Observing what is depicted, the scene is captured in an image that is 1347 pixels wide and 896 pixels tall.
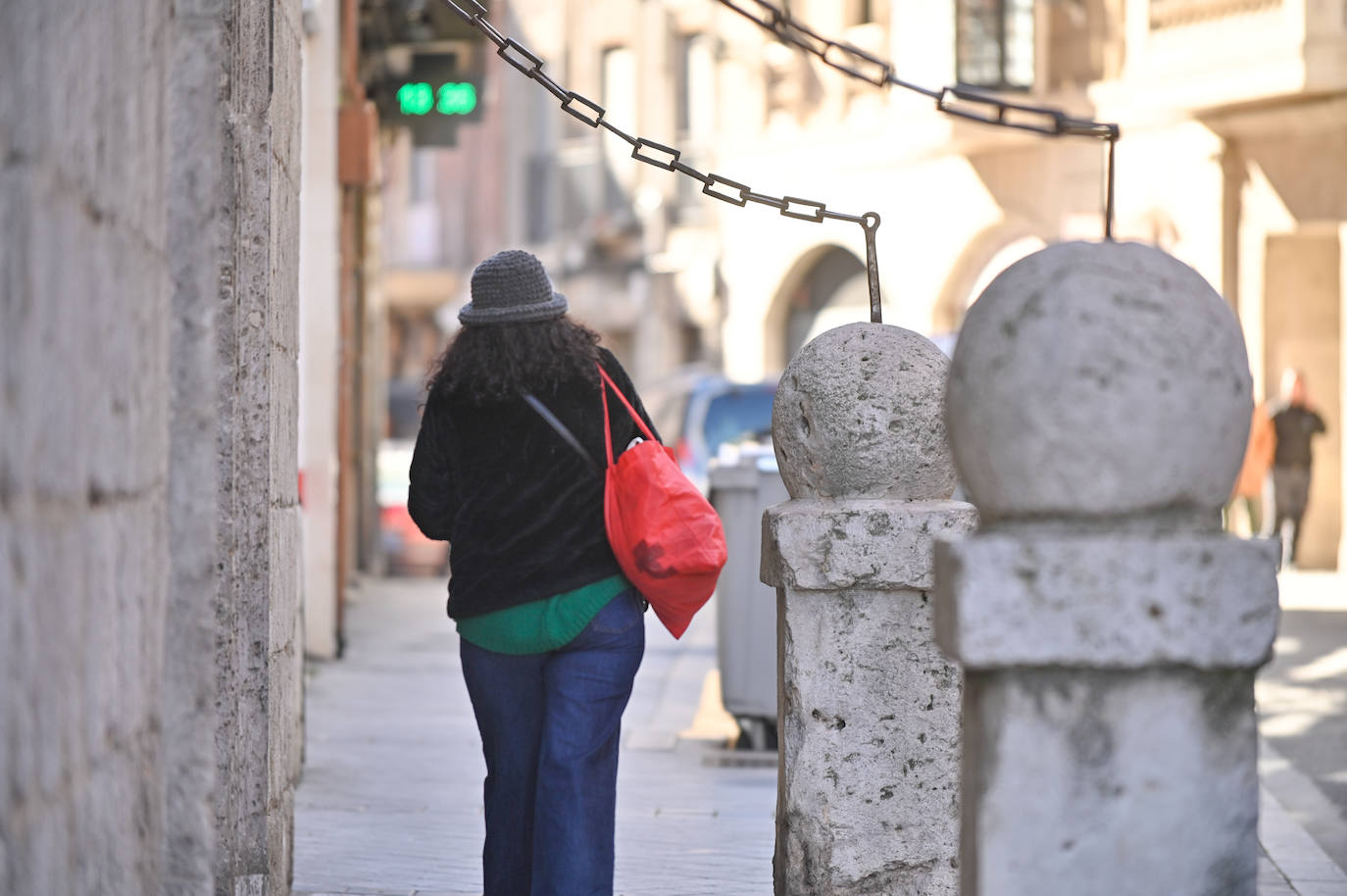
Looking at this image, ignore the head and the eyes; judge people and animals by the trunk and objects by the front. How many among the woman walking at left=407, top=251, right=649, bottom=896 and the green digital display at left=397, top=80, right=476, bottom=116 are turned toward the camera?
1

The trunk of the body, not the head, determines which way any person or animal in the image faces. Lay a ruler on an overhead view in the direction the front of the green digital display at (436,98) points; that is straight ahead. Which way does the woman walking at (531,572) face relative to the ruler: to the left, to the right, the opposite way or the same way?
the opposite way

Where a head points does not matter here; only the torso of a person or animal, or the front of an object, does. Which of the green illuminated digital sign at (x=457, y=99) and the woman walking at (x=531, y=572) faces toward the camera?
the green illuminated digital sign

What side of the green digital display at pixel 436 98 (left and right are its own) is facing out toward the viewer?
front

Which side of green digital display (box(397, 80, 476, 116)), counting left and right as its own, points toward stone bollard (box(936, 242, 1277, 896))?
front

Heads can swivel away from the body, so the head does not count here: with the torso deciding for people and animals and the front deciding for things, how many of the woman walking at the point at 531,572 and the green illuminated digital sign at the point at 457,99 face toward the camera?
1

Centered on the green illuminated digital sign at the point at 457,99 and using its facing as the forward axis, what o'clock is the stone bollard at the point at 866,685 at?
The stone bollard is roughly at 12 o'clock from the green illuminated digital sign.

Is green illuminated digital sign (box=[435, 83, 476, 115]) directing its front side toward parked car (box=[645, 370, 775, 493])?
no

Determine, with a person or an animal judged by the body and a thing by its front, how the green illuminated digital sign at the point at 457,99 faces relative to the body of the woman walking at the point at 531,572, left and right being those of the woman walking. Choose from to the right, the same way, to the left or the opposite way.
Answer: the opposite way

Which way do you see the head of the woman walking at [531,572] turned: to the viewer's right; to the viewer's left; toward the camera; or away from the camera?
away from the camera

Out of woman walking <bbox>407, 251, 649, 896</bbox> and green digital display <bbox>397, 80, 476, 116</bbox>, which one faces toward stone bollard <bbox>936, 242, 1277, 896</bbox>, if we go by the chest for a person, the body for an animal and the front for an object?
the green digital display

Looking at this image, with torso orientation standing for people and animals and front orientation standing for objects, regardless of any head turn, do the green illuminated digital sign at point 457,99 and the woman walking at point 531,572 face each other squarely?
yes

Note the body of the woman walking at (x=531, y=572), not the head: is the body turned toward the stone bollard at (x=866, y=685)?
no

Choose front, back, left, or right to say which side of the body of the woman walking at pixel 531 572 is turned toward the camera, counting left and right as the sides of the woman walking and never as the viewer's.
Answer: back

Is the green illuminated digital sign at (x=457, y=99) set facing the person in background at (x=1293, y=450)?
no

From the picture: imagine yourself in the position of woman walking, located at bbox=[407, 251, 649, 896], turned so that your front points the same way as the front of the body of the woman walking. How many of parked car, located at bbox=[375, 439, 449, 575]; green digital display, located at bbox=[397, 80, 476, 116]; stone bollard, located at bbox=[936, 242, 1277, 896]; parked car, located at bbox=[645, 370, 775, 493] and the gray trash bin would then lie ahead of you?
4

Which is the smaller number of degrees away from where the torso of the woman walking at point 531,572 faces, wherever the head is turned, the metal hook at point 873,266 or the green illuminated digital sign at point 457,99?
the green illuminated digital sign
